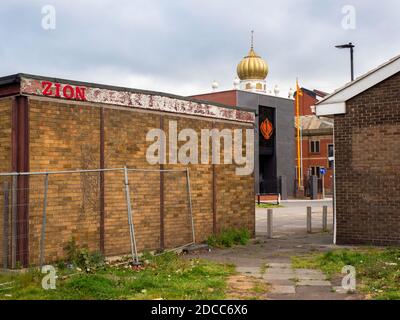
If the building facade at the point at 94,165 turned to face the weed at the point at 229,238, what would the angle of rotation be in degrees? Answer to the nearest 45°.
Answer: approximately 90° to its left

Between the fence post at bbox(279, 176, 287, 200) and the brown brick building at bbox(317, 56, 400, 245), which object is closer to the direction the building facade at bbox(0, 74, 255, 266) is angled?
the brown brick building

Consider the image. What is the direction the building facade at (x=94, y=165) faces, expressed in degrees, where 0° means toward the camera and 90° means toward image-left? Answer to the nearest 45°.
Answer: approximately 315°

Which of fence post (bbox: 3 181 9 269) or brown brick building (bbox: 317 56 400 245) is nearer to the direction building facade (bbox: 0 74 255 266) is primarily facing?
the brown brick building

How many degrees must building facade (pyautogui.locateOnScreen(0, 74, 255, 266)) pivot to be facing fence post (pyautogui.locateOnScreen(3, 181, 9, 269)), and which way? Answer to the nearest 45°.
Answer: approximately 90° to its right

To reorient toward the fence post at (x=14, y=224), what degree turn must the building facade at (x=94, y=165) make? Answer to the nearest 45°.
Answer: approximately 90° to its right

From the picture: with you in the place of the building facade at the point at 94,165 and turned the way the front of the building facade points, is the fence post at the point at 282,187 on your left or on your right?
on your left
